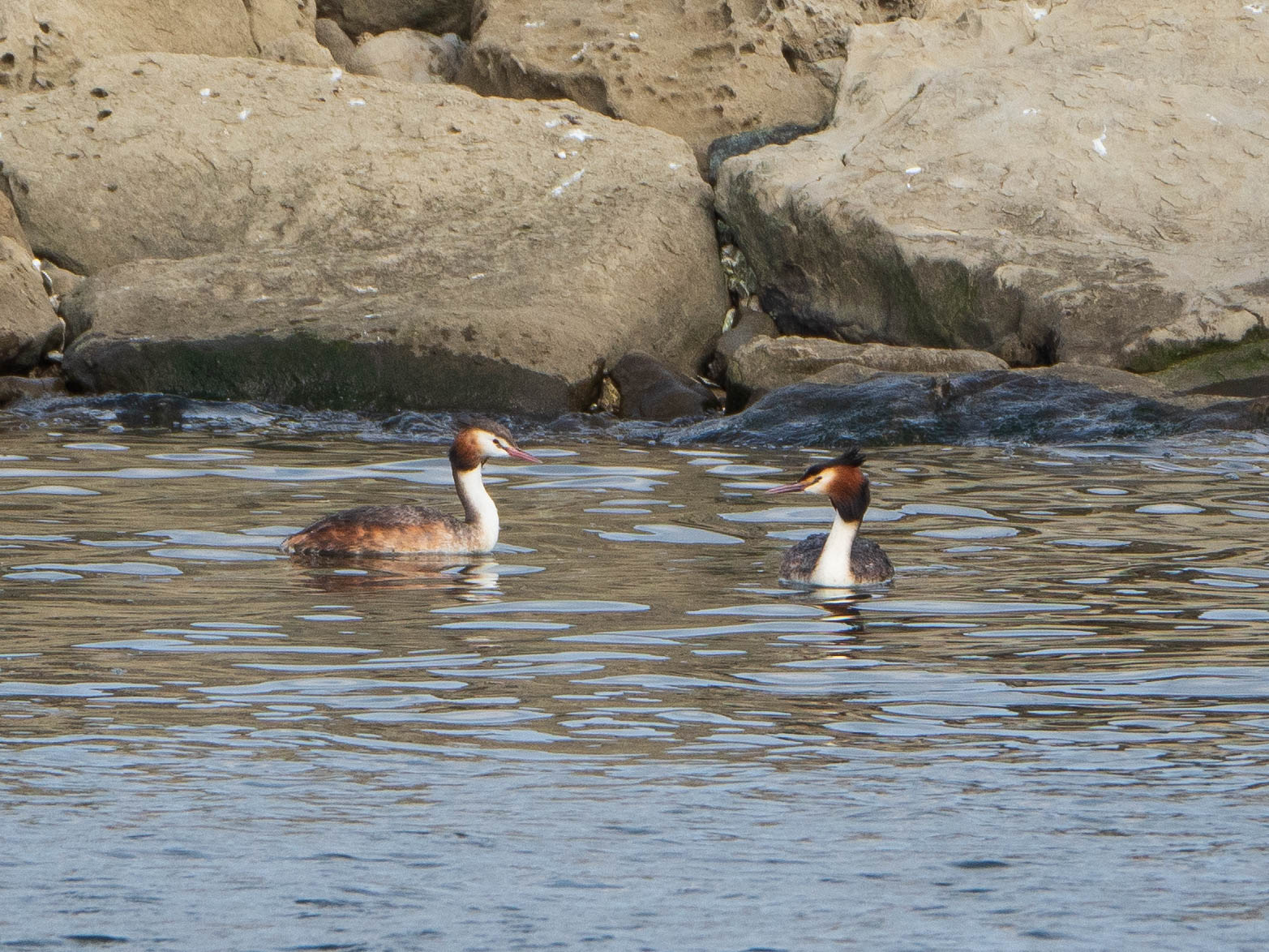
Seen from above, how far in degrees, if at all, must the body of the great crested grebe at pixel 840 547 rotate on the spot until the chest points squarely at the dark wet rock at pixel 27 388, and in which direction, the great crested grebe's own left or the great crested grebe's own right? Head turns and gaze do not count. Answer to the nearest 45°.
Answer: approximately 135° to the great crested grebe's own right

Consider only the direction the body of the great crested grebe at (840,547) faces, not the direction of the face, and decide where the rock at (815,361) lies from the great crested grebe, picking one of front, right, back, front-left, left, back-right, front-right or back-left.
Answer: back

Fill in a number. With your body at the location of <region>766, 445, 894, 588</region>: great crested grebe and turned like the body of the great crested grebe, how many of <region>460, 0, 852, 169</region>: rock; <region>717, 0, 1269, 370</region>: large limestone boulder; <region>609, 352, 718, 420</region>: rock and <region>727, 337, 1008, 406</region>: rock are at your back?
4

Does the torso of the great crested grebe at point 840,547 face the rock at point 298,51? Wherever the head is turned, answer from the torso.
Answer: no

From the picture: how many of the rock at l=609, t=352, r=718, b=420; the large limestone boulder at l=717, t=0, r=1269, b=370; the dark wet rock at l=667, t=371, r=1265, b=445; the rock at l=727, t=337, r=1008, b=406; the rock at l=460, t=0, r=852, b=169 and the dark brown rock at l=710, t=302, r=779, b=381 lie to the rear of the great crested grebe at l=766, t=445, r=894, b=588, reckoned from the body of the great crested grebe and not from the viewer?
6

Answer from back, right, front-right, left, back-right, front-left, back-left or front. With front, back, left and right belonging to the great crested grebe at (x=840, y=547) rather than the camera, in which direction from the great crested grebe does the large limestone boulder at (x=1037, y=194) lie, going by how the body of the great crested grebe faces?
back

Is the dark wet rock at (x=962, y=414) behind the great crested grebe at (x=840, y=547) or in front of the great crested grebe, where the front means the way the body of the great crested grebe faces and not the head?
behind

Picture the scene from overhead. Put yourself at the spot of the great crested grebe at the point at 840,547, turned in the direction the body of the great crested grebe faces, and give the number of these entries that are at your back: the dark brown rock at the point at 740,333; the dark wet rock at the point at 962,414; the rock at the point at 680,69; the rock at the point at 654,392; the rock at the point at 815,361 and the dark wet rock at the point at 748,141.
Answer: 6

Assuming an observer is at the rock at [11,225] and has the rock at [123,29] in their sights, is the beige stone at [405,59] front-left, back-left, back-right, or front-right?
front-right

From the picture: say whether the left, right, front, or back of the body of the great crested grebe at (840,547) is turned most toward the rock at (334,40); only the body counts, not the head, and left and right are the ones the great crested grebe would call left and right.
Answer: back

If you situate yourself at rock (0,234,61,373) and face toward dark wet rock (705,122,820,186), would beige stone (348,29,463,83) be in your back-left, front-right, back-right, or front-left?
front-left

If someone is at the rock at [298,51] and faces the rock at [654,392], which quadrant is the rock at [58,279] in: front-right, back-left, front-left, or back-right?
front-right

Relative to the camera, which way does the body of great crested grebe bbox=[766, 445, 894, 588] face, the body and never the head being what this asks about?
toward the camera

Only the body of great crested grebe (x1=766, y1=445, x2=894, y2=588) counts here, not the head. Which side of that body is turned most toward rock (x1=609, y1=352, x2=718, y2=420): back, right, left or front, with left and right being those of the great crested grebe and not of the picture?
back

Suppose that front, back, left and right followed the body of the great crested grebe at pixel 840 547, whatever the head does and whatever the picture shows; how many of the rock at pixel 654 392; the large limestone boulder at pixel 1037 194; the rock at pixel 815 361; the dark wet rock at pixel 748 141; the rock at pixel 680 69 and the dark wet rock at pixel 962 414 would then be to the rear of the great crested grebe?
6

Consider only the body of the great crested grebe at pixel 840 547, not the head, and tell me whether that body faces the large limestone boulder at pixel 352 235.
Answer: no

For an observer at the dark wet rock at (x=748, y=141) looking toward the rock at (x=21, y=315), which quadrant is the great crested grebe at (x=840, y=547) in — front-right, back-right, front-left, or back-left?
front-left

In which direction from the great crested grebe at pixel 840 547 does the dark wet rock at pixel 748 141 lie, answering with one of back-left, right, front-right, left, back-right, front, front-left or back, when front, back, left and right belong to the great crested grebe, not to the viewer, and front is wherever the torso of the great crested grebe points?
back
